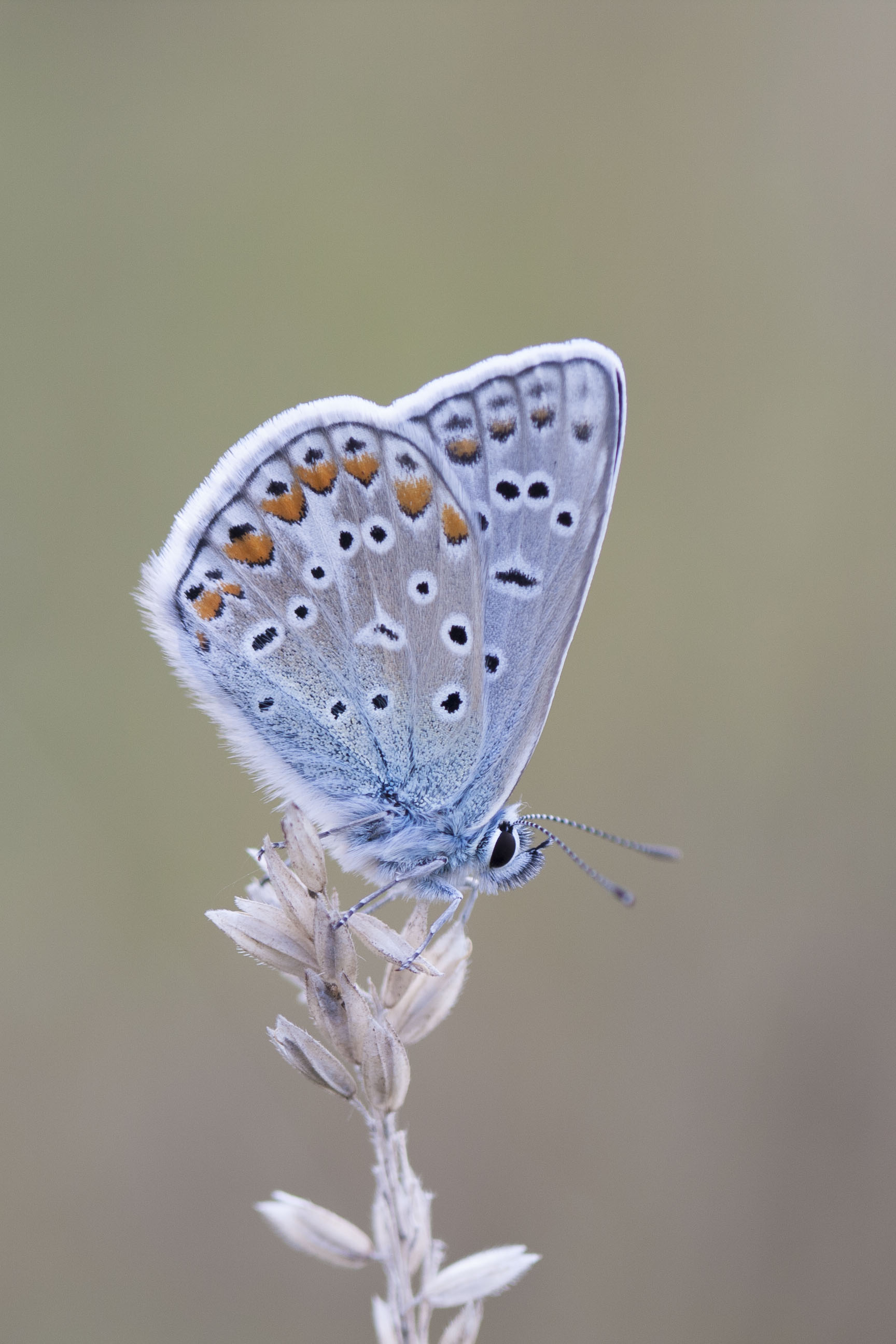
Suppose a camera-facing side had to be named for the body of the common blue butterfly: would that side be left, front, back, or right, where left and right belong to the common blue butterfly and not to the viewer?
right
